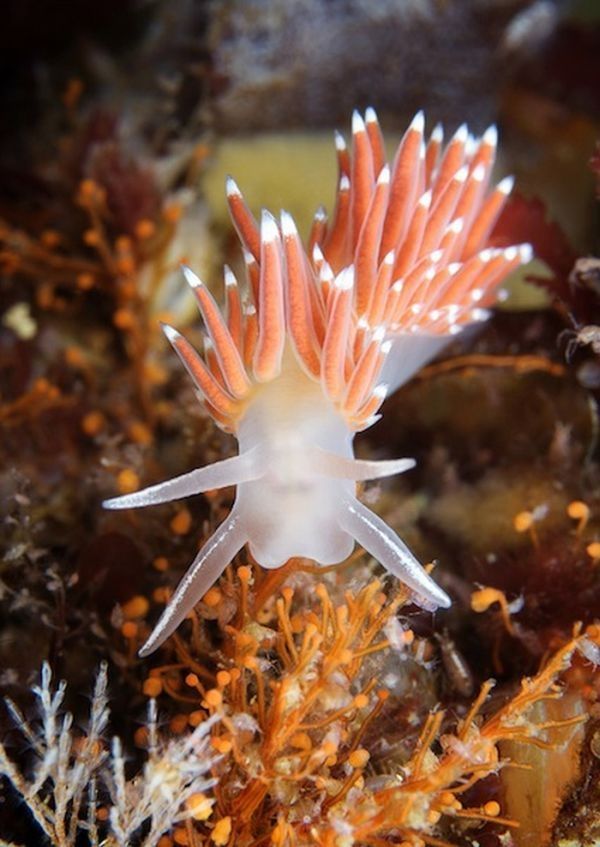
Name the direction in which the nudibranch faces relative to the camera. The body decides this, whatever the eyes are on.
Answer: toward the camera
